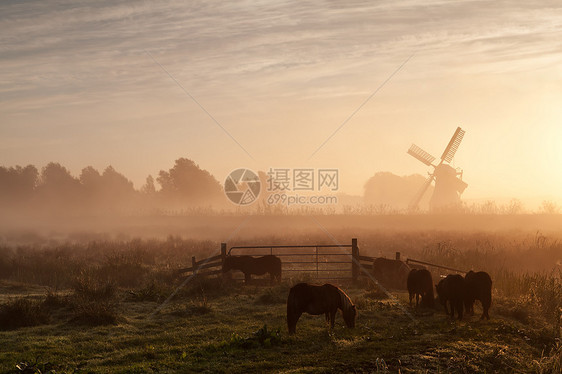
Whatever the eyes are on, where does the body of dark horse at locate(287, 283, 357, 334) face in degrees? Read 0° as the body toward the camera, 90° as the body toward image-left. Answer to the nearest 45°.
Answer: approximately 270°

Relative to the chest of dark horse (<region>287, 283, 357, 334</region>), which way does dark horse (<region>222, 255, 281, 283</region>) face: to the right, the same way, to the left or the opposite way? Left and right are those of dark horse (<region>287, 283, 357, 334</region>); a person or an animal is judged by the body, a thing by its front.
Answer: the opposite way

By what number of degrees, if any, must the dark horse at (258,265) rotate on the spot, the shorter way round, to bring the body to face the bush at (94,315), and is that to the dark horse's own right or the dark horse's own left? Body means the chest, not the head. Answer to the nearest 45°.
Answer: approximately 45° to the dark horse's own left

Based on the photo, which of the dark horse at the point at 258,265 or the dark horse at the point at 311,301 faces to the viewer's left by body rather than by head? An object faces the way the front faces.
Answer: the dark horse at the point at 258,265

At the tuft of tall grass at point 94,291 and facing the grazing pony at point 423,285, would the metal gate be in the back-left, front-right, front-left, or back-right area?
front-left

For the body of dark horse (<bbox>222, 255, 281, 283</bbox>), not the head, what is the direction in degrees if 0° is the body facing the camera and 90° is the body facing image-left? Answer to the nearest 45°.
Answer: approximately 90°

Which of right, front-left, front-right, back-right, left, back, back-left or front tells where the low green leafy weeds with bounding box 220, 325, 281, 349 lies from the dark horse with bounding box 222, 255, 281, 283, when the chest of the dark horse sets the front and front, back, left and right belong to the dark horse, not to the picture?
left

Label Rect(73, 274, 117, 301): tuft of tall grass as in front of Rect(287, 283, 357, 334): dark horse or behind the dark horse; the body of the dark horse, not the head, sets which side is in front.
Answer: behind

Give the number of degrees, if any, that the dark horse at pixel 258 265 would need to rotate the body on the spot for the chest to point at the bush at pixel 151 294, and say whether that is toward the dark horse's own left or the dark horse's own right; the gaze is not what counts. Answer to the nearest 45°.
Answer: approximately 45° to the dark horse's own left

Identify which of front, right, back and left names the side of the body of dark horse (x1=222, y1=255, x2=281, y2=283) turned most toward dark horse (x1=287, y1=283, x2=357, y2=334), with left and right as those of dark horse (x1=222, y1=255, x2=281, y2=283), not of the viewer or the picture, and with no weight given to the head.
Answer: left

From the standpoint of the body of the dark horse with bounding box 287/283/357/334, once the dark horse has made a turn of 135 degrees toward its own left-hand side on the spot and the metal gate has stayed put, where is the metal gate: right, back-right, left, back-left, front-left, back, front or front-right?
front-right

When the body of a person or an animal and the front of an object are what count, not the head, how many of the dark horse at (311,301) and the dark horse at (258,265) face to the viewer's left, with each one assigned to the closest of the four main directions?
1
